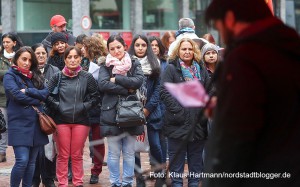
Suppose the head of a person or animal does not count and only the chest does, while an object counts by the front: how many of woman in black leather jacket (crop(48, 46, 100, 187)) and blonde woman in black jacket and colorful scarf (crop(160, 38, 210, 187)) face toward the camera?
2

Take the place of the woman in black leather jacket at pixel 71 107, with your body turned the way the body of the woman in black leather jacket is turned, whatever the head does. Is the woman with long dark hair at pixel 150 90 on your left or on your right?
on your left

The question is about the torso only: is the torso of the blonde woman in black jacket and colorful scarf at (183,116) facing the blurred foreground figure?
yes

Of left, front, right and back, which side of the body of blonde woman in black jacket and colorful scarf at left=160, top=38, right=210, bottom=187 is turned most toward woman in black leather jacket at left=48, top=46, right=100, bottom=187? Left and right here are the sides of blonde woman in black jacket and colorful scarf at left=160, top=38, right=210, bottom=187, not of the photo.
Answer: right

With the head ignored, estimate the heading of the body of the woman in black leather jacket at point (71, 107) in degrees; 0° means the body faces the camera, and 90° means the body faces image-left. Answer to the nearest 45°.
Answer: approximately 0°

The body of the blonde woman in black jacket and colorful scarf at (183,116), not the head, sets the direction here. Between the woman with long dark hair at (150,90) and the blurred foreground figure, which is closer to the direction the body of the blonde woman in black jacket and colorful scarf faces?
the blurred foreground figure

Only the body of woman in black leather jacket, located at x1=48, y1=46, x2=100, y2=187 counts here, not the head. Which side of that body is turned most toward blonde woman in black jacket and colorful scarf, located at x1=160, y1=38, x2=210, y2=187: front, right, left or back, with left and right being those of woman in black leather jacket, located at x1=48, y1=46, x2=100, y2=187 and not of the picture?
left
